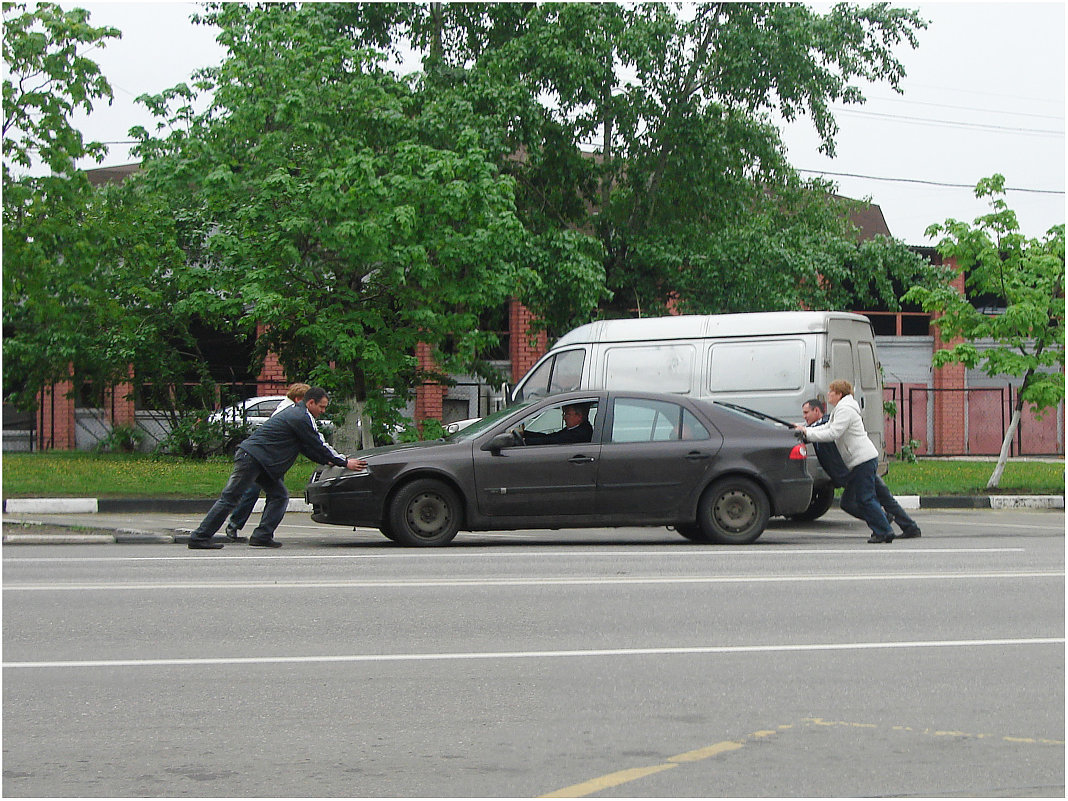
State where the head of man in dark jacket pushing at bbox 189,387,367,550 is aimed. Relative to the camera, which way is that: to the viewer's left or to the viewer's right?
to the viewer's right

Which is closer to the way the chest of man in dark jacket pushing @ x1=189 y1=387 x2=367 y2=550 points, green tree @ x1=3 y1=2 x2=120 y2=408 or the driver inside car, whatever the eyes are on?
the driver inside car

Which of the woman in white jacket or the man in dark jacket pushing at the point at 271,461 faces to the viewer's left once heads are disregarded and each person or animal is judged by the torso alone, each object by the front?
the woman in white jacket

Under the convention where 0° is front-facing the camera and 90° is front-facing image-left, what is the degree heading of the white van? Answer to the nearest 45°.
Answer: approximately 135°

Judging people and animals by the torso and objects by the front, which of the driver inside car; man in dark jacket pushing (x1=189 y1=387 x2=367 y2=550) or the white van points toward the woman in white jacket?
the man in dark jacket pushing

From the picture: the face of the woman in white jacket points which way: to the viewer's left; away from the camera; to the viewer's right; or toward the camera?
to the viewer's left

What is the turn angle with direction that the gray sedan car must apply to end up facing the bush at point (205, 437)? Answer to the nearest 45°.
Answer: approximately 45° to its right

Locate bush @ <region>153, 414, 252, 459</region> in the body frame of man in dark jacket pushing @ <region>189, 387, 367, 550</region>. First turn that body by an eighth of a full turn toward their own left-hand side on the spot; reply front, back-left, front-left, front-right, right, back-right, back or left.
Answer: front-left

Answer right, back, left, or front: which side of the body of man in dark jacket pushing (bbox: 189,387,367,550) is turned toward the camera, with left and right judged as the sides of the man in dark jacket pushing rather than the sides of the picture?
right

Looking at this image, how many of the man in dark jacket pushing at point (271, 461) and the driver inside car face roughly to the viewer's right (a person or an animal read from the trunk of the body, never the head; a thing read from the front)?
1

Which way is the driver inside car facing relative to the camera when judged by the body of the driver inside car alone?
to the viewer's left

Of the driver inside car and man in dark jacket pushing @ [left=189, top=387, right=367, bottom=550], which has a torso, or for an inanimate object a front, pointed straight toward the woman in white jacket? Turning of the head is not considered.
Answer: the man in dark jacket pushing

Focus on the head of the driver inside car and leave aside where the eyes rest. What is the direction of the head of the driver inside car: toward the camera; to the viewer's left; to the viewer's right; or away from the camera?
to the viewer's left

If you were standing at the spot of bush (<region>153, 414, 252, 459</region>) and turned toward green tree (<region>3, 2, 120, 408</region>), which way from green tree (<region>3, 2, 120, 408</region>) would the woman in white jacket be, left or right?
left

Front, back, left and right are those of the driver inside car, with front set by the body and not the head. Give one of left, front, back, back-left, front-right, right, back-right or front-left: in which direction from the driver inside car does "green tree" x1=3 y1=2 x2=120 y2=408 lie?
front-right

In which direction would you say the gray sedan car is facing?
to the viewer's left

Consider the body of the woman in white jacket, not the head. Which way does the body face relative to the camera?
to the viewer's left
